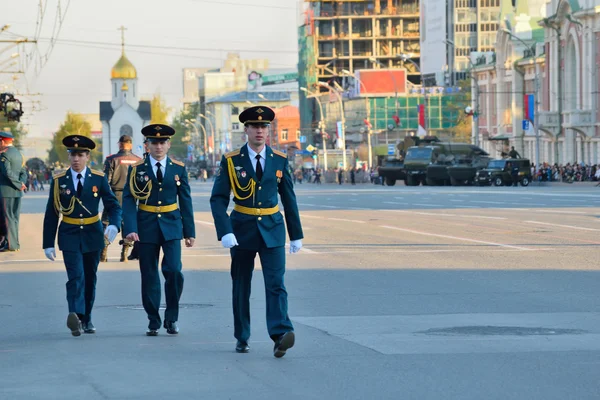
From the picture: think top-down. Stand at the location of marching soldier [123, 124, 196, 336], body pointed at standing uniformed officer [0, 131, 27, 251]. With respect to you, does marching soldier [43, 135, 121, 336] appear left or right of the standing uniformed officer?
left

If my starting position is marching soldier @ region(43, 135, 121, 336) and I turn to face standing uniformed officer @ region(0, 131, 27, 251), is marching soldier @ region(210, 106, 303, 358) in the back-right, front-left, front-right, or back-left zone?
back-right

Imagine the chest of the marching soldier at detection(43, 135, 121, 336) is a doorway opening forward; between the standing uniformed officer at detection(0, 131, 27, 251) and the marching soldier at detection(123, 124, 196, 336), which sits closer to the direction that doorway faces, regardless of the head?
the marching soldier

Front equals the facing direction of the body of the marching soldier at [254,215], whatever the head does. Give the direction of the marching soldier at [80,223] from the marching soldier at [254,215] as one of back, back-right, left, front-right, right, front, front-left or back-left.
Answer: back-right

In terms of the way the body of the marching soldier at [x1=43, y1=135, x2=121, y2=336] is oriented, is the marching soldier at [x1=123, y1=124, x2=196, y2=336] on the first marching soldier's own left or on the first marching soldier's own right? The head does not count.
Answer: on the first marching soldier's own left

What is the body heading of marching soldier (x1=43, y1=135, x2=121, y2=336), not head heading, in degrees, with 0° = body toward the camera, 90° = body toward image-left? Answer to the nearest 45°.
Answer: approximately 0°

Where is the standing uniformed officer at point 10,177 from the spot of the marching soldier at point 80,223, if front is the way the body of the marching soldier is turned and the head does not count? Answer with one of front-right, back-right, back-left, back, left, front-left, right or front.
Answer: back

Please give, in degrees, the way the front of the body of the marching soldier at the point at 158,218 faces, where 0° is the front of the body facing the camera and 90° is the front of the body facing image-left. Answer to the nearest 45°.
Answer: approximately 0°
